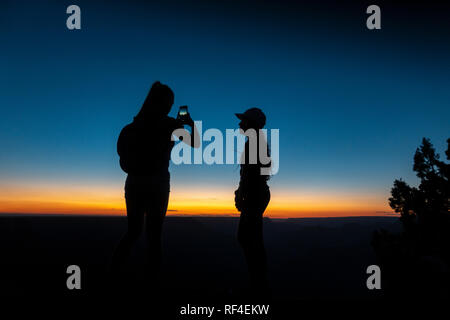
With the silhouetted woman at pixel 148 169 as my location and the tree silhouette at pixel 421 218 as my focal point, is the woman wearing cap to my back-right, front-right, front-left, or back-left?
front-right

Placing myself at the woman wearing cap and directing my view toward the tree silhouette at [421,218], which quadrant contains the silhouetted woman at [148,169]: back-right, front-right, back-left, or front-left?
back-left

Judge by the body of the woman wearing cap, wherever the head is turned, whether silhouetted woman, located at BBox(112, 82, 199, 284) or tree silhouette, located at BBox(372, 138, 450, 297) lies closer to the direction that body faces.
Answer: the silhouetted woman

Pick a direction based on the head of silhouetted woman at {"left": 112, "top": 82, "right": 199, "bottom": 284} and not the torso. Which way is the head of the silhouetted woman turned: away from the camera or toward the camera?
away from the camera

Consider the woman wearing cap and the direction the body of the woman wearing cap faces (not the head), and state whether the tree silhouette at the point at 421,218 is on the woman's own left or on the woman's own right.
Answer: on the woman's own right

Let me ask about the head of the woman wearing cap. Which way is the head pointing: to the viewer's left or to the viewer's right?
to the viewer's left

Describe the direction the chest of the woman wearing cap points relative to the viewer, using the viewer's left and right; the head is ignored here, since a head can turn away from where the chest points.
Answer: facing to the left of the viewer
